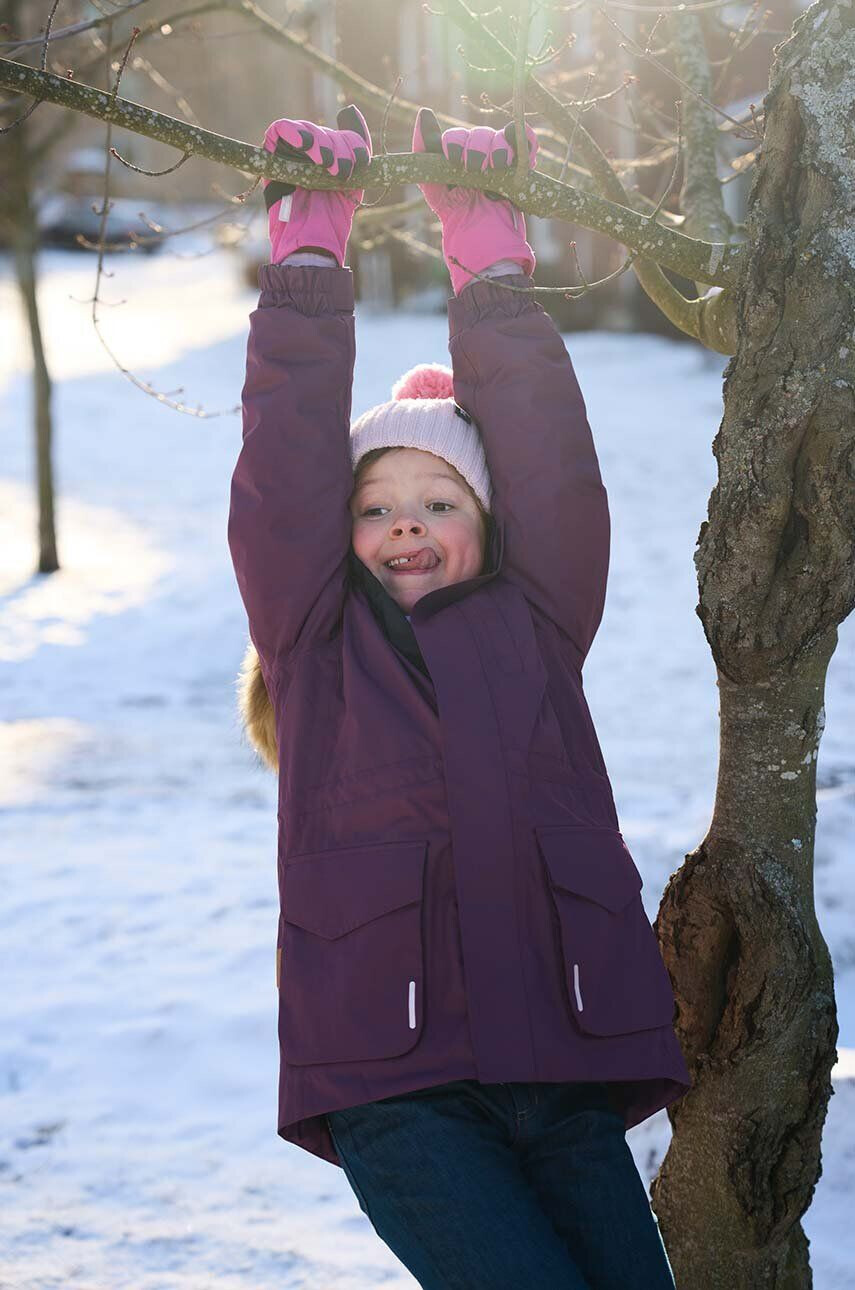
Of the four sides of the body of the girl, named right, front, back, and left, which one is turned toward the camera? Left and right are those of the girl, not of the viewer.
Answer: front
